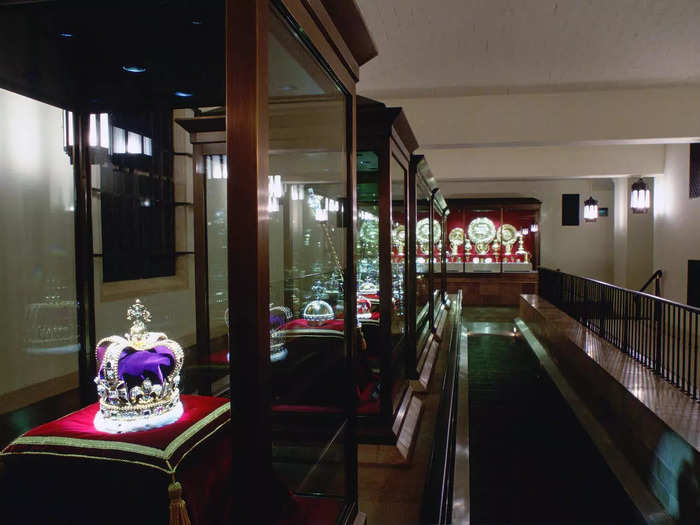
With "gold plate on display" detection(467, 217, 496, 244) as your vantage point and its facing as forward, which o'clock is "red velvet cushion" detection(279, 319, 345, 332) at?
The red velvet cushion is roughly at 12 o'clock from the gold plate on display.

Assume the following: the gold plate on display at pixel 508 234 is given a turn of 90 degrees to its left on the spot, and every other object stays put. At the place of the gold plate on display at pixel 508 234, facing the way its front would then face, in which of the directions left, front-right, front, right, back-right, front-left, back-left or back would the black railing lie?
right

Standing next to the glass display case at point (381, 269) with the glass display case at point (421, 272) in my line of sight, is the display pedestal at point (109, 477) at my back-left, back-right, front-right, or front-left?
back-left

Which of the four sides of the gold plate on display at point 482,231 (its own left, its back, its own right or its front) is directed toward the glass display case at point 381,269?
front

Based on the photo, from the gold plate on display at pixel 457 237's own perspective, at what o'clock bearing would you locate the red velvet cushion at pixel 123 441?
The red velvet cushion is roughly at 12 o'clock from the gold plate on display.

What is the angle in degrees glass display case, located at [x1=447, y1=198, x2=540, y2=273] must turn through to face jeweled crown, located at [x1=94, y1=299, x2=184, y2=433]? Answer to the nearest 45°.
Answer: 0° — it already faces it

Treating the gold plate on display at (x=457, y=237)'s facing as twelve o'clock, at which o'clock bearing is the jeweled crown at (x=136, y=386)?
The jeweled crown is roughly at 12 o'clock from the gold plate on display.

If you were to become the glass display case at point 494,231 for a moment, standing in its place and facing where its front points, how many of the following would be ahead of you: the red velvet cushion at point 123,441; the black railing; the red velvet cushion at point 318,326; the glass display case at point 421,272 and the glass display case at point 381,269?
5

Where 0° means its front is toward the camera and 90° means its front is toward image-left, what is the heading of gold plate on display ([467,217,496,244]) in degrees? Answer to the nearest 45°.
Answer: approximately 0°

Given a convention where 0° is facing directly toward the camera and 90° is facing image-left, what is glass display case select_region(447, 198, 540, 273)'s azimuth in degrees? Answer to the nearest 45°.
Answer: approximately 0°

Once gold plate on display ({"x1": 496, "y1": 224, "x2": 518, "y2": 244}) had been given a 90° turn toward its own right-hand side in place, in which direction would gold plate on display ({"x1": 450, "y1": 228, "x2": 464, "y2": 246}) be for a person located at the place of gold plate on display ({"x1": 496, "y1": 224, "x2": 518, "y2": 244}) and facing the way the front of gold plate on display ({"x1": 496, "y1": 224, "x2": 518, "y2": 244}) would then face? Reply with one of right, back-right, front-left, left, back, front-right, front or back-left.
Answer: front
